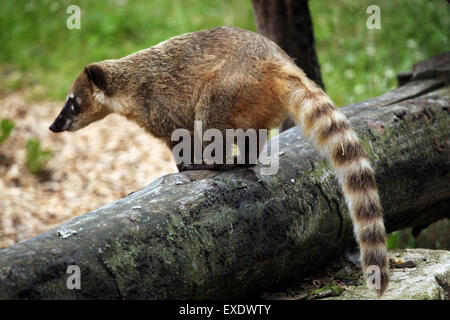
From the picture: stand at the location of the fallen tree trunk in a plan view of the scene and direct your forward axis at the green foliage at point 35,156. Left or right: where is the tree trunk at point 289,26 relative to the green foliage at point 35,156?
right

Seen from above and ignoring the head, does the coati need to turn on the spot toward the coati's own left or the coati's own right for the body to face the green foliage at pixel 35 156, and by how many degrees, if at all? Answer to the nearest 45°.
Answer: approximately 45° to the coati's own right

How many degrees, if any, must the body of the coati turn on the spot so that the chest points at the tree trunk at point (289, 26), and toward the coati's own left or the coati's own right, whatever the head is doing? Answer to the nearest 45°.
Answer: approximately 90° to the coati's own right

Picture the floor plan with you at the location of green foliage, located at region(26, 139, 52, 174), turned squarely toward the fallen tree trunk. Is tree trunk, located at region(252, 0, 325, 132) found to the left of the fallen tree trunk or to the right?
left

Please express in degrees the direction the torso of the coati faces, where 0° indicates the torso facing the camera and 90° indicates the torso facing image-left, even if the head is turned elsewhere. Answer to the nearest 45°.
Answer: approximately 90°

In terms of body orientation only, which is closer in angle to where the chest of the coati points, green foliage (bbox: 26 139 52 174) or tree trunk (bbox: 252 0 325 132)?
the green foliage
